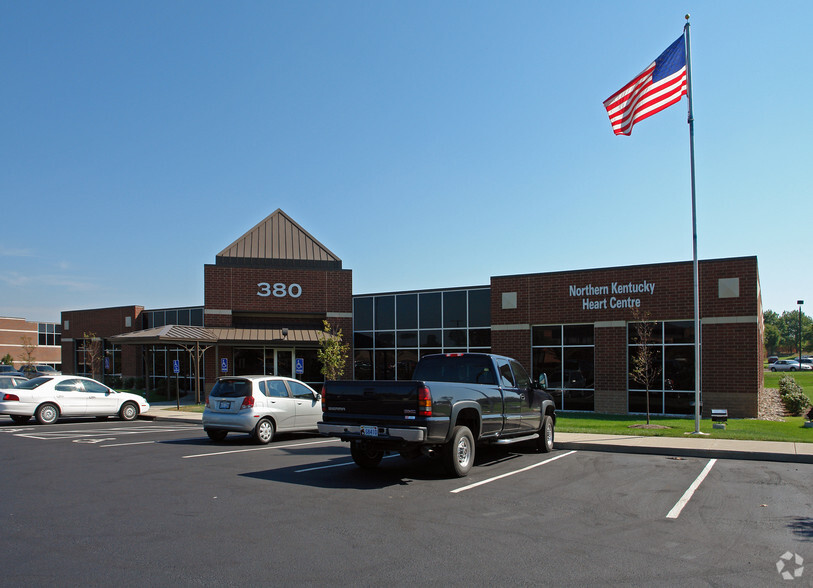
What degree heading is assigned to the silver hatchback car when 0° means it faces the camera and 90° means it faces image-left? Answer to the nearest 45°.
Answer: approximately 225°

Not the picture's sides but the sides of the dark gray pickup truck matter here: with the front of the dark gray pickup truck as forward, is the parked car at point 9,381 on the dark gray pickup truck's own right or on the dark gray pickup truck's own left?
on the dark gray pickup truck's own left

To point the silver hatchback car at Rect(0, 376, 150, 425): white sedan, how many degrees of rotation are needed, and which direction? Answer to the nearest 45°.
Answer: approximately 90° to its left

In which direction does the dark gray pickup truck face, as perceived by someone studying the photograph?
facing away from the viewer and to the right of the viewer
